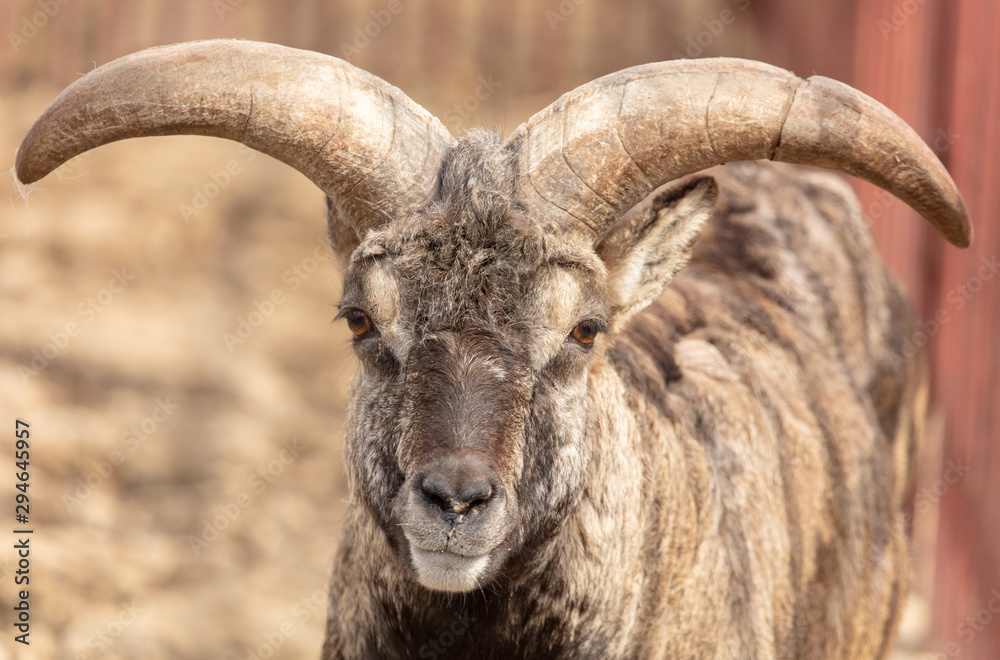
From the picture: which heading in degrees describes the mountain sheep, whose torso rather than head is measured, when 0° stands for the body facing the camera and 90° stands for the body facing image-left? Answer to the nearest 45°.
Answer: approximately 45°
